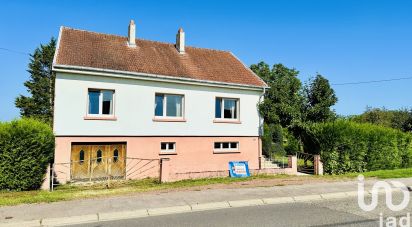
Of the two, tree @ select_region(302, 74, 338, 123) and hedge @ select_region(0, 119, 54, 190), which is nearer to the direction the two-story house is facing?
the hedge

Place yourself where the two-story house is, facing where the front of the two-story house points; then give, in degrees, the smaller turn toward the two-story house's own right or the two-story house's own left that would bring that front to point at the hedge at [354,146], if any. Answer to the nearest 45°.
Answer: approximately 90° to the two-story house's own left

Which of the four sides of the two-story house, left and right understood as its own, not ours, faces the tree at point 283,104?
left

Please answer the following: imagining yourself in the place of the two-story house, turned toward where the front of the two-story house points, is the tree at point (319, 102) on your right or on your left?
on your left

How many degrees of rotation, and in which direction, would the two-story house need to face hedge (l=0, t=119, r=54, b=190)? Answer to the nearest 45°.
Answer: approximately 45° to its right

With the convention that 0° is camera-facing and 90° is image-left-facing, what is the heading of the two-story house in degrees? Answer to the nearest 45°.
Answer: approximately 0°

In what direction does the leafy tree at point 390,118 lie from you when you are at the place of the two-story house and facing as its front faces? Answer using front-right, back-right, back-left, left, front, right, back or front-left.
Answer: back-left

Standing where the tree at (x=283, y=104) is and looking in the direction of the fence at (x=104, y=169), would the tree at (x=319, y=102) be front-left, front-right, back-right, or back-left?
back-left
